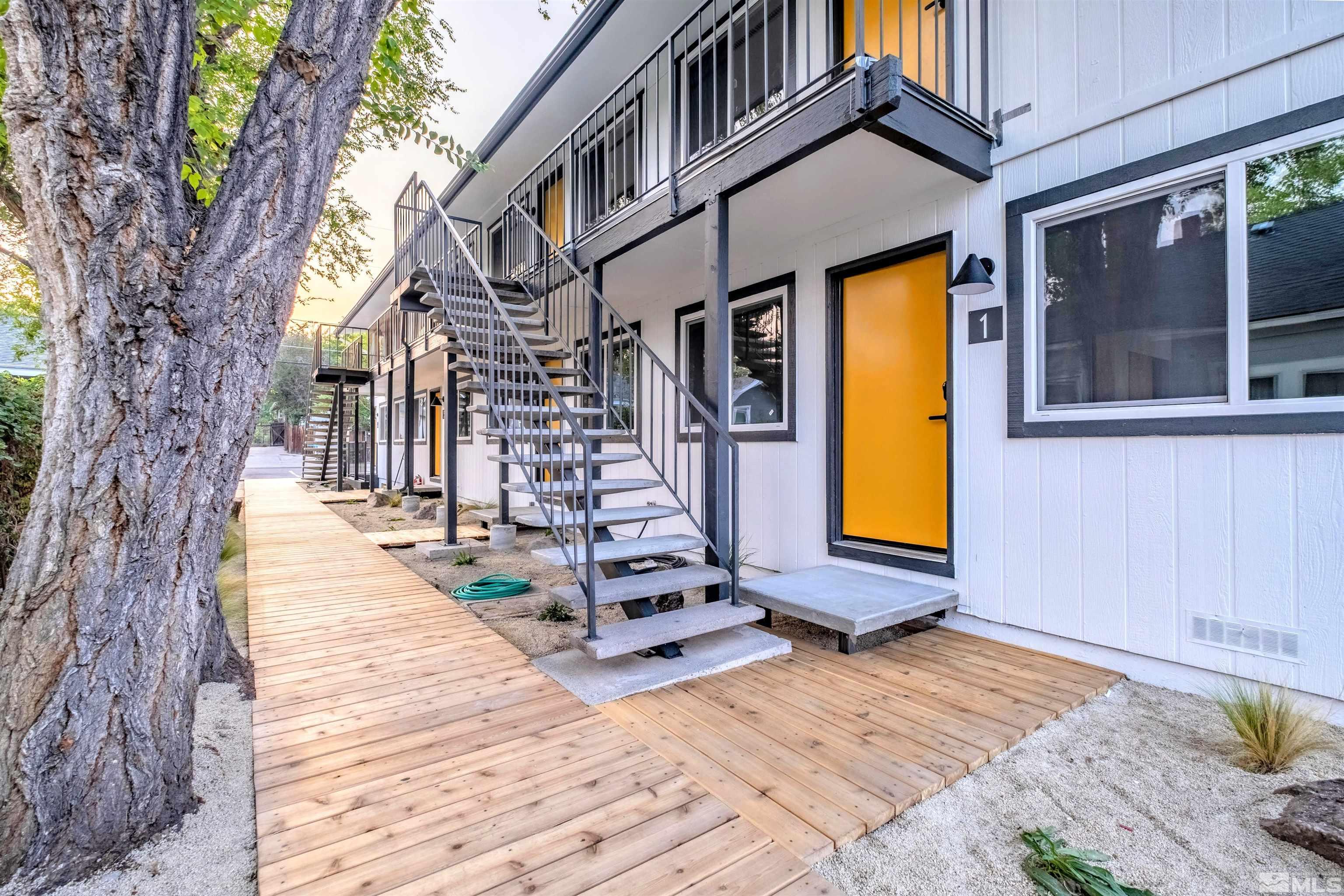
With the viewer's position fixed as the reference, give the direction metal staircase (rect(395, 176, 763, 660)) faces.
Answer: facing the viewer and to the right of the viewer

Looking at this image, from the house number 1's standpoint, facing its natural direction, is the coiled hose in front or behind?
in front

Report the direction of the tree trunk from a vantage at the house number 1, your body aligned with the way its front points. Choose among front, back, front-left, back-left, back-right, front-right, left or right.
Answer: front

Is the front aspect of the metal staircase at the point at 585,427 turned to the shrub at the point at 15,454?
no

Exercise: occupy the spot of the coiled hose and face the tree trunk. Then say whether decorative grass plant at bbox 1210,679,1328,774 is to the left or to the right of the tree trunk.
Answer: left

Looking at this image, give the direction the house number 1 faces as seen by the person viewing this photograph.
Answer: facing the viewer and to the left of the viewer

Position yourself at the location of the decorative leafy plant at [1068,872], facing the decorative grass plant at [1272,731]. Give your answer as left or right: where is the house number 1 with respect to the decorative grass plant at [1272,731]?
left

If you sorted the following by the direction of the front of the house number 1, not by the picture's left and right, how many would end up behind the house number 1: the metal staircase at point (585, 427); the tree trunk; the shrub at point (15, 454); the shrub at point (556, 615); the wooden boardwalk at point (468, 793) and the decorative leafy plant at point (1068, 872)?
0

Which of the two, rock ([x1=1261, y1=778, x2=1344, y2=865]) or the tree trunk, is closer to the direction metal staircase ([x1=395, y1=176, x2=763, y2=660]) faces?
the rock

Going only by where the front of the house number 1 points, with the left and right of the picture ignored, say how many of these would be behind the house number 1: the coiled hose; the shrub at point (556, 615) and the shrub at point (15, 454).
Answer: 0

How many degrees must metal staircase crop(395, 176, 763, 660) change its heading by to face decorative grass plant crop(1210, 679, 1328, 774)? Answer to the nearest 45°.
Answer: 0° — it already faces it

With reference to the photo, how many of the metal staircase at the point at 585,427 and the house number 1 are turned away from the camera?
0

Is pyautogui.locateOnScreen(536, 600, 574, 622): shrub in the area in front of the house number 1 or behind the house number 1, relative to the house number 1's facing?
in front

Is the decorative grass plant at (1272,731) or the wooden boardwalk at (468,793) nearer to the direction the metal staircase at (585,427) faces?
the decorative grass plant
